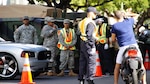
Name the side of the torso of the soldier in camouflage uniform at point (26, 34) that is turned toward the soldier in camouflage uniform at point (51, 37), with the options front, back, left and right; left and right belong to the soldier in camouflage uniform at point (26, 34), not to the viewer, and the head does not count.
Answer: left

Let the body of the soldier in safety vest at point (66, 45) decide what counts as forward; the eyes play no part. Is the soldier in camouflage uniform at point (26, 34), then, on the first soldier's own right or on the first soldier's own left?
on the first soldier's own right

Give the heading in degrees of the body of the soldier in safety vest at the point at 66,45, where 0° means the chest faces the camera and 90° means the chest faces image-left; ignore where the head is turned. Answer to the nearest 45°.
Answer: approximately 0°
